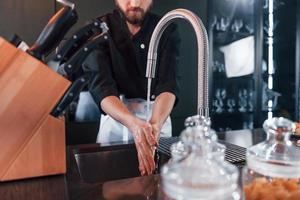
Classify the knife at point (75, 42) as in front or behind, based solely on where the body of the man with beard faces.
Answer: in front

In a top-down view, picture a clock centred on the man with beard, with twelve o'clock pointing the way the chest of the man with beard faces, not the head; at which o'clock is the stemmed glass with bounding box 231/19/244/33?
The stemmed glass is roughly at 7 o'clock from the man with beard.

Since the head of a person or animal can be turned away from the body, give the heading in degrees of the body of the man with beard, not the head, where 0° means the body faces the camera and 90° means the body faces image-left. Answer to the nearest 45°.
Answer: approximately 0°

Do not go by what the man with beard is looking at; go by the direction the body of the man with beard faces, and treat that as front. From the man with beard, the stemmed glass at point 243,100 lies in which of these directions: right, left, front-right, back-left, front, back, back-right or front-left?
back-left

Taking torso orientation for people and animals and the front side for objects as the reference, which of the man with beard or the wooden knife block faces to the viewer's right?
the wooden knife block

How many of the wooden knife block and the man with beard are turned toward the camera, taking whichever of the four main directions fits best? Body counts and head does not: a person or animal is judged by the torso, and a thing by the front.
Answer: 1

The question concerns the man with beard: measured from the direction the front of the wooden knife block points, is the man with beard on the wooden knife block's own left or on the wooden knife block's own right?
on the wooden knife block's own left

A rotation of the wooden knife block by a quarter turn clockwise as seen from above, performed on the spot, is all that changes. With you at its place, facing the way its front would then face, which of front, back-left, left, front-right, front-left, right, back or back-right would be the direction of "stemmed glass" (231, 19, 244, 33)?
back-left

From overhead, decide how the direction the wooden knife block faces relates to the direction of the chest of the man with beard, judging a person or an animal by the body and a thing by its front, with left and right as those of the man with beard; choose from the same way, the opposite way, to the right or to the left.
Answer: to the left

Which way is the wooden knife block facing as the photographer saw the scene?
facing to the right of the viewer
